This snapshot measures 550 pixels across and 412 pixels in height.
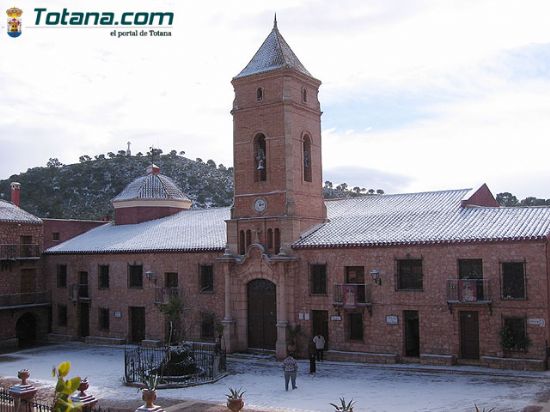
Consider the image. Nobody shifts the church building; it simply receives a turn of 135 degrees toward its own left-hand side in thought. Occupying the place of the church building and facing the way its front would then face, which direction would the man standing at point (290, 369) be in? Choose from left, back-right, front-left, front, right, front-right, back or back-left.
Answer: right

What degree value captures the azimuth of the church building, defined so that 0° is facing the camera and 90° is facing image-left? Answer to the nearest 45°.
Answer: approximately 45°
